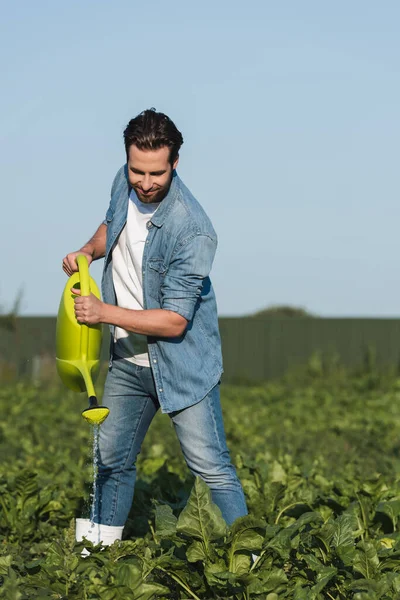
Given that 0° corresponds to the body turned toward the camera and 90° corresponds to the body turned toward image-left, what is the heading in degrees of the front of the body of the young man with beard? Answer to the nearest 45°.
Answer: approximately 45°

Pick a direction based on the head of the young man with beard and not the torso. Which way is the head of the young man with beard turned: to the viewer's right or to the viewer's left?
to the viewer's left
